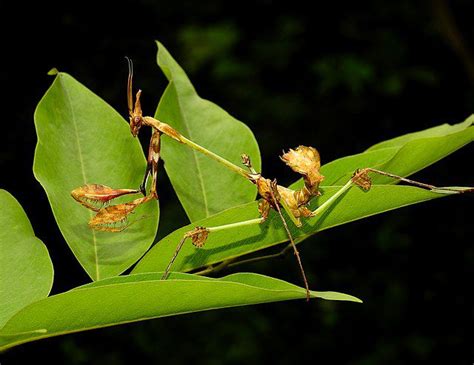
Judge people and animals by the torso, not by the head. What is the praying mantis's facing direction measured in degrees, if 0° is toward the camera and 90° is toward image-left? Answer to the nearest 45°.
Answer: approximately 90°
